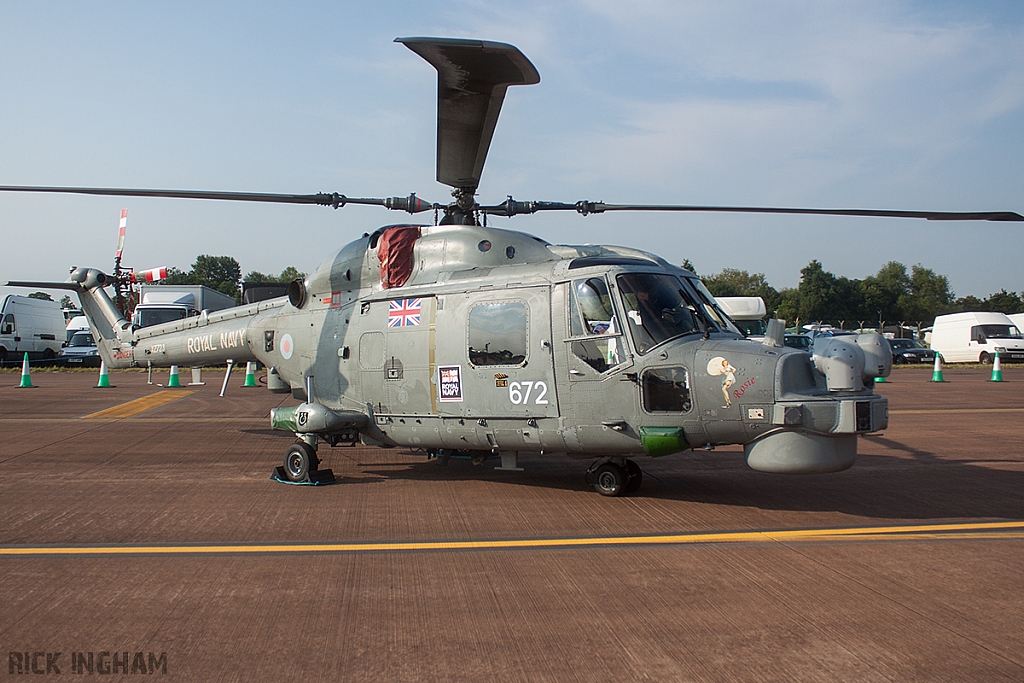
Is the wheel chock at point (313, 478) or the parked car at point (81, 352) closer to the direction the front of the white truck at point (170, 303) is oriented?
the wheel chock

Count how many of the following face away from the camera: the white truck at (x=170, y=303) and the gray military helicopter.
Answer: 0

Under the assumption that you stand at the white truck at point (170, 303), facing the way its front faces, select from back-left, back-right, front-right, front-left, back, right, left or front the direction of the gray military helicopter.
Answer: front-left

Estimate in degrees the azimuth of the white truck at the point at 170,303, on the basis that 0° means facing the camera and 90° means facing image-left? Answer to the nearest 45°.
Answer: approximately 45°

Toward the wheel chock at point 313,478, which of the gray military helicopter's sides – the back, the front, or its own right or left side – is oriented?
back

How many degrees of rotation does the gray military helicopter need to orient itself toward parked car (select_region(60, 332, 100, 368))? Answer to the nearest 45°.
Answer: approximately 180°

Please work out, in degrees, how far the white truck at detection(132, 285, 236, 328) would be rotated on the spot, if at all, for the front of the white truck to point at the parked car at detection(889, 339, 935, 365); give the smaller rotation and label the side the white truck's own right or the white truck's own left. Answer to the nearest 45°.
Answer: approximately 135° to the white truck's own left

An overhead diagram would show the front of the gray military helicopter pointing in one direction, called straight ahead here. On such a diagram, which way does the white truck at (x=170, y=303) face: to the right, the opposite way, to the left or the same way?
to the right

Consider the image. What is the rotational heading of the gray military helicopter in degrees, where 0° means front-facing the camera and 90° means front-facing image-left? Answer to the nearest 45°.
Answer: approximately 315°

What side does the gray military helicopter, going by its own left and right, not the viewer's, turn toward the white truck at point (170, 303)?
back

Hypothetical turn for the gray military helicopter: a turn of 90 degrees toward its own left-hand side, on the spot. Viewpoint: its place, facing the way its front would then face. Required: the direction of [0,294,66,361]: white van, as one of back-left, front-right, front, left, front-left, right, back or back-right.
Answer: left

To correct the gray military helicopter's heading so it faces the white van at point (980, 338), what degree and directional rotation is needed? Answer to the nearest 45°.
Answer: approximately 90° to its left

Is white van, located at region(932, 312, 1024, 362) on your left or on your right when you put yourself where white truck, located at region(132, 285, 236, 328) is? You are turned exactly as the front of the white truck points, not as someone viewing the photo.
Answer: on your left
